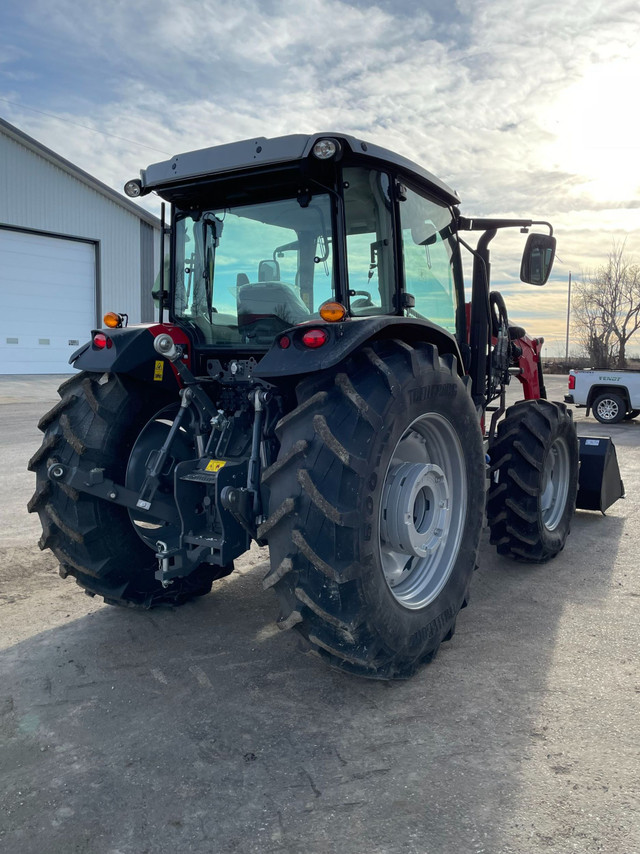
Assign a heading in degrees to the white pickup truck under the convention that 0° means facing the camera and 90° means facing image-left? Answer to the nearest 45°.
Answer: approximately 270°

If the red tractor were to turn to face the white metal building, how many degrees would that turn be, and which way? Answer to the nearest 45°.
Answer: approximately 45° to its left

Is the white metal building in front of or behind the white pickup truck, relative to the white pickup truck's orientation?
behind

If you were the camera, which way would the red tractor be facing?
facing away from the viewer and to the right of the viewer

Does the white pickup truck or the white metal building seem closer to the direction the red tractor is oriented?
the white pickup truck

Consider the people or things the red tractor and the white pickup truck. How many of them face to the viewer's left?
0
